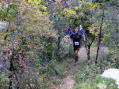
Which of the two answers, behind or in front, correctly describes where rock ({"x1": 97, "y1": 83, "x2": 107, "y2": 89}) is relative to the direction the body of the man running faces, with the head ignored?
in front

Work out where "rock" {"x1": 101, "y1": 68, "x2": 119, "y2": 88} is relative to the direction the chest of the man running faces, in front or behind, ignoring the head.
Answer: in front

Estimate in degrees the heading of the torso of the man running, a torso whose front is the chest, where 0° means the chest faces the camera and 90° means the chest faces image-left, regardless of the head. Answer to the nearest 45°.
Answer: approximately 0°
